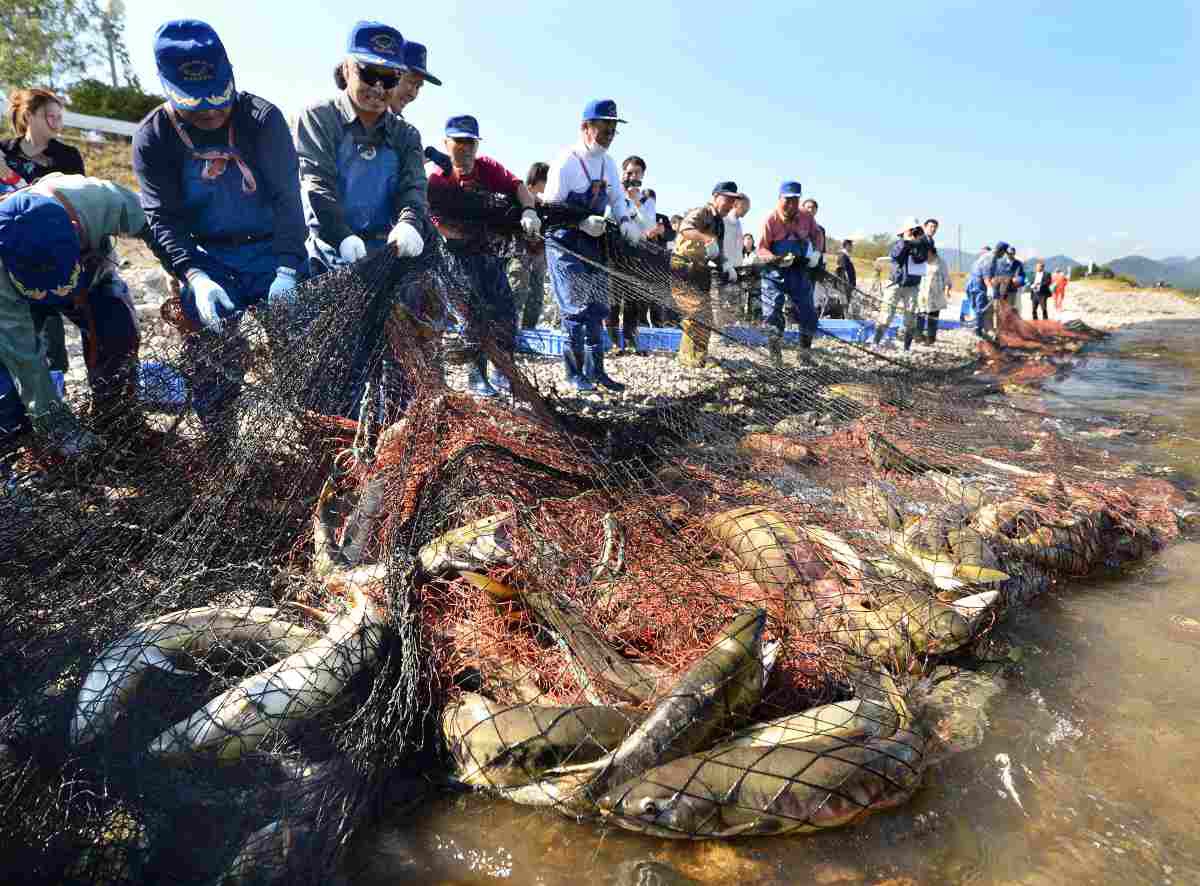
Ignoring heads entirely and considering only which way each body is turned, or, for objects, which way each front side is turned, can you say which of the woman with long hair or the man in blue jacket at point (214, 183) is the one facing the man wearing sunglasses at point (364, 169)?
the woman with long hair

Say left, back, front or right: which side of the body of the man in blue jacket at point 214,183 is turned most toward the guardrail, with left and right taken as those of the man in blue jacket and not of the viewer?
back

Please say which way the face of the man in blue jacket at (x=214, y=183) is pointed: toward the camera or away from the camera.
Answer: toward the camera

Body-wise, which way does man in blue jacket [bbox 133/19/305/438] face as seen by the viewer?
toward the camera

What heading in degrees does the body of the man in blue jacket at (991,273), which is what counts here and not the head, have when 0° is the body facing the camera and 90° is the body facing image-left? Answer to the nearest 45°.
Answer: approximately 315°

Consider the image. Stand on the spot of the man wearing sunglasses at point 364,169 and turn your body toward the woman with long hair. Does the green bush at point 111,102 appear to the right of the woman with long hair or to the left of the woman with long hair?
right

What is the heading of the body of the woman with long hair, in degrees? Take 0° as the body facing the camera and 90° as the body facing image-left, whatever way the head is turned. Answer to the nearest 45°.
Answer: approximately 315°

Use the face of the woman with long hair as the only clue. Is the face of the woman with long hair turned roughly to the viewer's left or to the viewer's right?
to the viewer's right

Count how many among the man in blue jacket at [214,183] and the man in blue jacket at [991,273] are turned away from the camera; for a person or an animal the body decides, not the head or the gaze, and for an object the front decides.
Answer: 0

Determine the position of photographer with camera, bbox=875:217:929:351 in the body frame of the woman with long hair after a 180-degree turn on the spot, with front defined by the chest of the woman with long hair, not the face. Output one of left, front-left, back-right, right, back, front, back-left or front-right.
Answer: back-right

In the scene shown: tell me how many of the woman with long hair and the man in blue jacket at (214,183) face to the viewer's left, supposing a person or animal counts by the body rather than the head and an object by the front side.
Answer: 0

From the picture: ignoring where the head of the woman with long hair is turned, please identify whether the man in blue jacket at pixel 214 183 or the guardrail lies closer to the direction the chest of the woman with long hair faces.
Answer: the man in blue jacket

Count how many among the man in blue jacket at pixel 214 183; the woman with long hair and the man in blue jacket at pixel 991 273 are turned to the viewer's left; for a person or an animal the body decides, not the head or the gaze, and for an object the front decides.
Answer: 0

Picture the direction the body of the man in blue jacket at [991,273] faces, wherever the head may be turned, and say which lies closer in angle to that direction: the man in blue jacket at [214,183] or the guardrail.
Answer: the man in blue jacket
